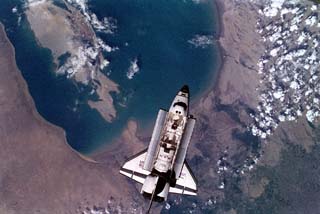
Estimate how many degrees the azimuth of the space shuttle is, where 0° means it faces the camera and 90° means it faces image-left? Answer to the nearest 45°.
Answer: approximately 180°
